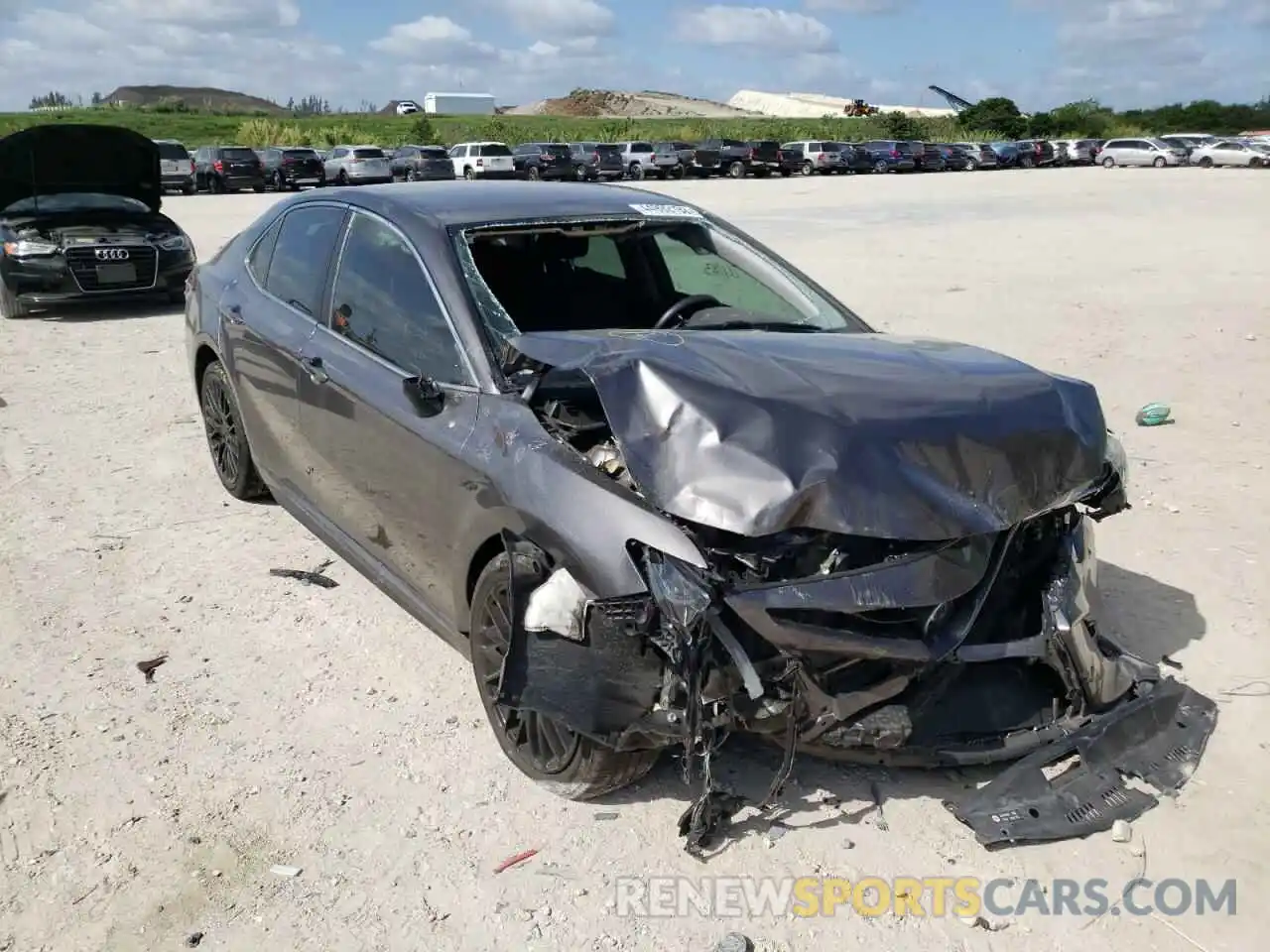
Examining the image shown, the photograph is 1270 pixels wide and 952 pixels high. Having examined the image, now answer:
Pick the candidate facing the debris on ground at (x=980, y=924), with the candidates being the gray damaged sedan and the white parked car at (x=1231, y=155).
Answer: the gray damaged sedan

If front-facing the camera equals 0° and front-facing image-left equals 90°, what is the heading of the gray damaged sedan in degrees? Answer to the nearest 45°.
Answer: approximately 315°

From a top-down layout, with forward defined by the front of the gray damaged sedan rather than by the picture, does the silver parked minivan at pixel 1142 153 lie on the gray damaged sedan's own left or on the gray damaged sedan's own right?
on the gray damaged sedan's own left

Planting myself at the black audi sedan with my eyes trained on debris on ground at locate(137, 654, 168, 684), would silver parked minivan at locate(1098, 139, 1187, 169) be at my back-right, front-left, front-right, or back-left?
back-left

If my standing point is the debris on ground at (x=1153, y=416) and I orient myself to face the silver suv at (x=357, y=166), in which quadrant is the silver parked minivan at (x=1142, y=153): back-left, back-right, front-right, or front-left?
front-right

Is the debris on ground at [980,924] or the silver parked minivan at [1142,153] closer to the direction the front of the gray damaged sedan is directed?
the debris on ground

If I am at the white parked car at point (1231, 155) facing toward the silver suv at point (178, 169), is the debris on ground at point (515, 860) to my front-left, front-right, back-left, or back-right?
front-left
